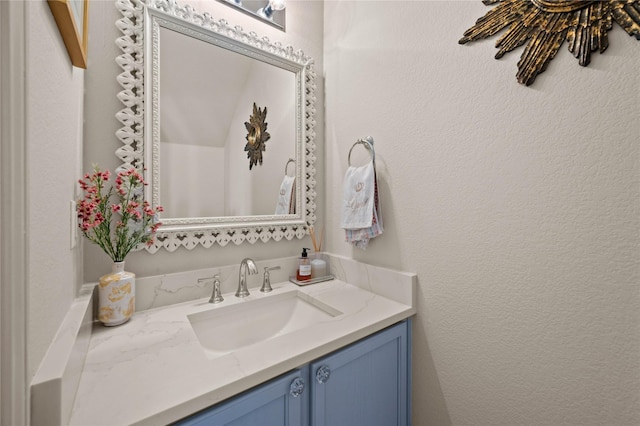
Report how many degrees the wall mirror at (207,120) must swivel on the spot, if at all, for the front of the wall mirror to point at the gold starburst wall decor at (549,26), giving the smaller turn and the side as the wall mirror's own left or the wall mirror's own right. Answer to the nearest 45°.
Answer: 0° — it already faces it

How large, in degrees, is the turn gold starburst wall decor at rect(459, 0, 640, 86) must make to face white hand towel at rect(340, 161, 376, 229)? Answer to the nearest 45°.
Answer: approximately 90° to its right

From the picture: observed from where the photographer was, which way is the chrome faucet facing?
facing the viewer and to the right of the viewer

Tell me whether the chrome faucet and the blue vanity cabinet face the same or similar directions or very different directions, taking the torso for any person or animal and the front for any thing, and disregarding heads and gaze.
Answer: same or similar directions

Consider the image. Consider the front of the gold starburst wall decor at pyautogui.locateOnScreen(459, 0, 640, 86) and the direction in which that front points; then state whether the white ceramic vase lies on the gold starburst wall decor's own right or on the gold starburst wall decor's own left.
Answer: on the gold starburst wall decor's own right

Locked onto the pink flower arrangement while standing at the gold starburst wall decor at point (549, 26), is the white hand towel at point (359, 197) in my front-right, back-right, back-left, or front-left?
front-right

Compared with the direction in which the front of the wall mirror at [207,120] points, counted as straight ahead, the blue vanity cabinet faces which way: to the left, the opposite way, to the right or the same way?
the same way

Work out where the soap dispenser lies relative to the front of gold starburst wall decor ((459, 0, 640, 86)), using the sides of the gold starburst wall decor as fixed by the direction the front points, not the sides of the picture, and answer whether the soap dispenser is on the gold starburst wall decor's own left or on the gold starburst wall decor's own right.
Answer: on the gold starburst wall decor's own right

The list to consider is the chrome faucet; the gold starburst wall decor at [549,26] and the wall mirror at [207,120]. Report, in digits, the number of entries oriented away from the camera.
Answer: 0
